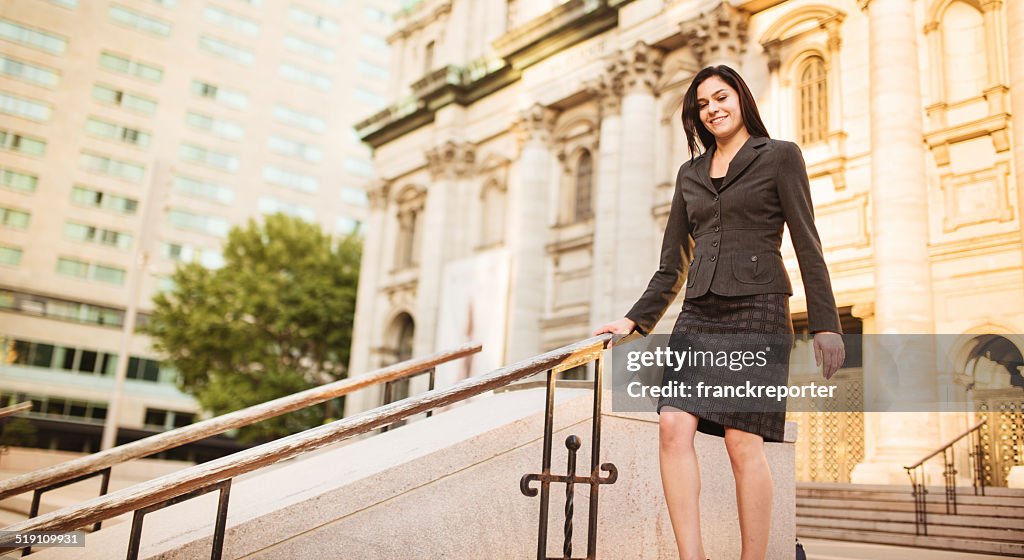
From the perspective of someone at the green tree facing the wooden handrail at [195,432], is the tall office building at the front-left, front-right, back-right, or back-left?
back-right

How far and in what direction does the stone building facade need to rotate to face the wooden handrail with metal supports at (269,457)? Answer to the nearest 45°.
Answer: approximately 45° to its left

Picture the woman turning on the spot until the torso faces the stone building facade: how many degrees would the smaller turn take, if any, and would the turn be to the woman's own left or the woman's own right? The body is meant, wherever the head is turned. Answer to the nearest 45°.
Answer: approximately 135° to the woman's own right

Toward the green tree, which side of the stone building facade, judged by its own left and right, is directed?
right

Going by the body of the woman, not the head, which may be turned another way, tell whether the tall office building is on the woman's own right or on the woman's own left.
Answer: on the woman's own right

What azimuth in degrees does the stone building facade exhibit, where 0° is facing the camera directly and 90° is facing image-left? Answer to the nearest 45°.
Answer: approximately 45°

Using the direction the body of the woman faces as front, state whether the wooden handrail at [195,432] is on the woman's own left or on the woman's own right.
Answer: on the woman's own right

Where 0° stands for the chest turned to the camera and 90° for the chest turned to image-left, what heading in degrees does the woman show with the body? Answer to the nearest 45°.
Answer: approximately 45°
